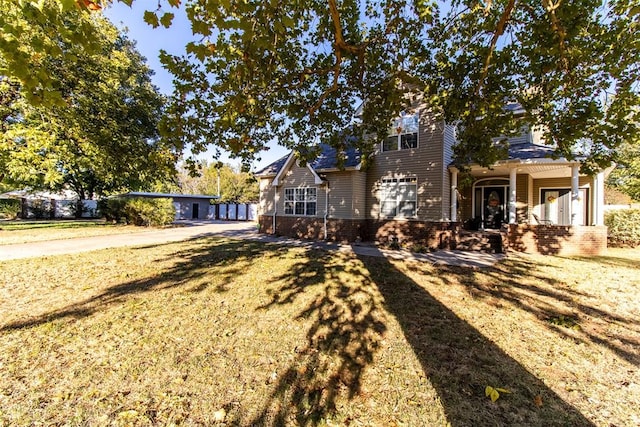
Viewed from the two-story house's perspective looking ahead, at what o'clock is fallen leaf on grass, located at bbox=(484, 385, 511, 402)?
The fallen leaf on grass is roughly at 12 o'clock from the two-story house.

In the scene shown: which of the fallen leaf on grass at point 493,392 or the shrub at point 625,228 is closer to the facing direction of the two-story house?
the fallen leaf on grass

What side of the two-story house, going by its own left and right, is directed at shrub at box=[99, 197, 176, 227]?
right

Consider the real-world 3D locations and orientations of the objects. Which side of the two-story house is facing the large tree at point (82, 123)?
right

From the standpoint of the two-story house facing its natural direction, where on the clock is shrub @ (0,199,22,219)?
The shrub is roughly at 3 o'clock from the two-story house.

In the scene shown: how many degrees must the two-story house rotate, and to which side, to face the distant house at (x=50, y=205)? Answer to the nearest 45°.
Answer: approximately 90° to its right

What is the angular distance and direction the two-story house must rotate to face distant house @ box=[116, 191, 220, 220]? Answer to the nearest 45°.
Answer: approximately 135° to its right

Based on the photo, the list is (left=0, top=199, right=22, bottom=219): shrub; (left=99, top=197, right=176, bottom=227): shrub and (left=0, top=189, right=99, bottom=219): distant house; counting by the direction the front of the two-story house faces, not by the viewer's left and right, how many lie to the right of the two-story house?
3

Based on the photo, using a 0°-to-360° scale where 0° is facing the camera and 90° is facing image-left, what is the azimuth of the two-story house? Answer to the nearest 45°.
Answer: approximately 0°

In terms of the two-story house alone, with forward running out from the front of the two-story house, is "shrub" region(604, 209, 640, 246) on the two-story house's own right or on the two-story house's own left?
on the two-story house's own left

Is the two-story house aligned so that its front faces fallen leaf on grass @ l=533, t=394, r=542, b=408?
yes

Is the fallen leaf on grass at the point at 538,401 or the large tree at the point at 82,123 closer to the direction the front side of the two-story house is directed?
the fallen leaf on grass

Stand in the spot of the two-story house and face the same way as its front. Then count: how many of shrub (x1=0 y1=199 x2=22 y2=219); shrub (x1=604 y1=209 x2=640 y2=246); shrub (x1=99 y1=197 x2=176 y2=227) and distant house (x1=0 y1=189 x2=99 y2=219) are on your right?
3
